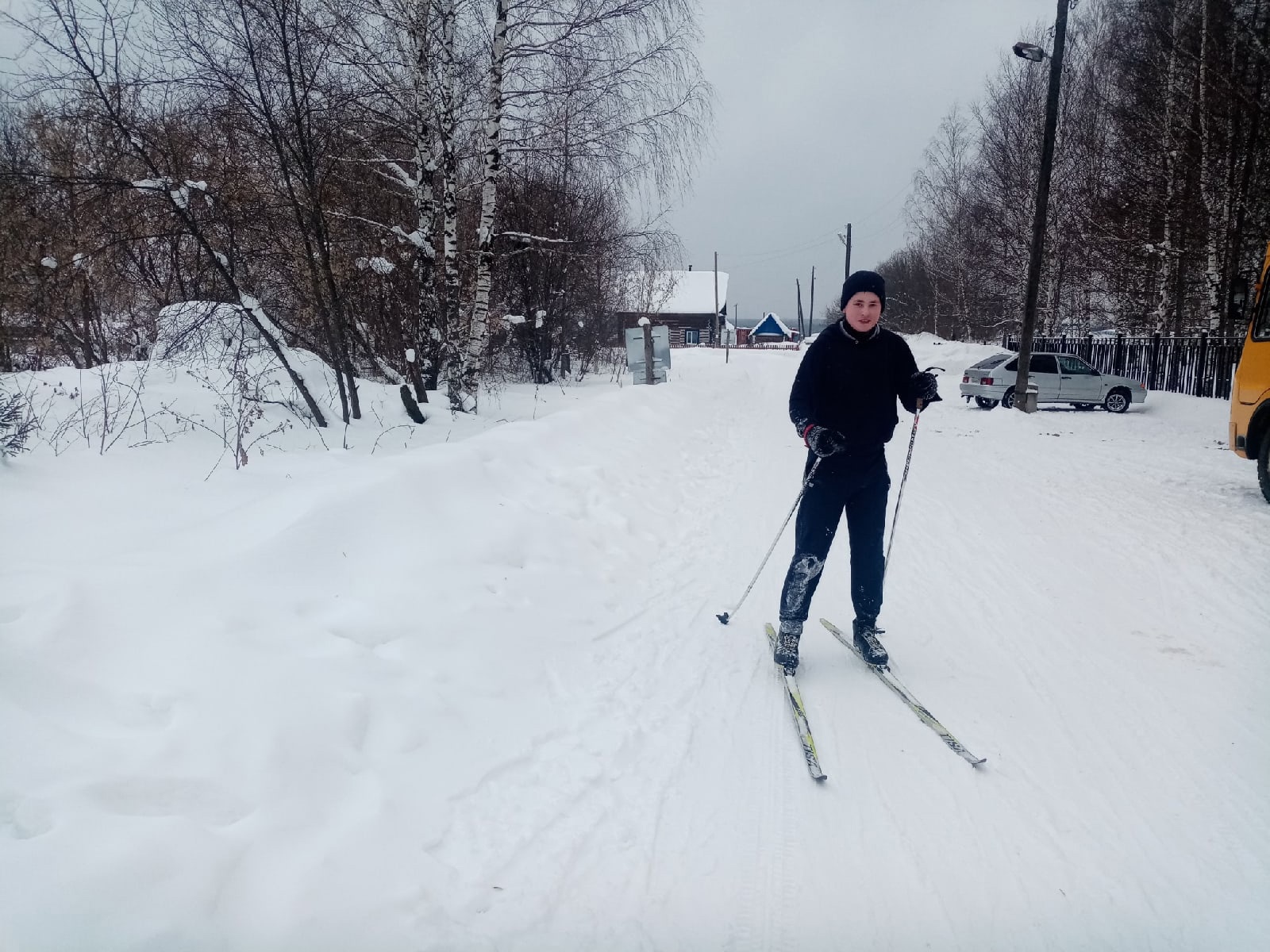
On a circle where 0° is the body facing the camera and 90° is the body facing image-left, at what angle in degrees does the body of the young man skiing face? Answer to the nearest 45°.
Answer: approximately 0°

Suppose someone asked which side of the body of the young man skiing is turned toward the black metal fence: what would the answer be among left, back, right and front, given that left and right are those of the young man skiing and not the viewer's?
back

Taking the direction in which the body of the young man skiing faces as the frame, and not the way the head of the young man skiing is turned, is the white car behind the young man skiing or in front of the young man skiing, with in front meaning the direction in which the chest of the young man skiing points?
behind

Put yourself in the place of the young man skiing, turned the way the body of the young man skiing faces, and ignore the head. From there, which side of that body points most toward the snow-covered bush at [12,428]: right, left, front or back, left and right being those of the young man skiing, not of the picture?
right

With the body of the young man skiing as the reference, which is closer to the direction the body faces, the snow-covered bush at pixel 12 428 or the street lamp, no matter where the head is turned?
the snow-covered bush

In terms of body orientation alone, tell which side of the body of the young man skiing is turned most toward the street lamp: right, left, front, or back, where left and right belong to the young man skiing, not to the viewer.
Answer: back

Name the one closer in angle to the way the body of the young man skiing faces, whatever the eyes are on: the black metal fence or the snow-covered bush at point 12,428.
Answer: the snow-covered bush

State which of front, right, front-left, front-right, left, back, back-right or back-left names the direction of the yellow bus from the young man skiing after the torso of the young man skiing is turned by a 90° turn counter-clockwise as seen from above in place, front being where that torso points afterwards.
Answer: front-left
